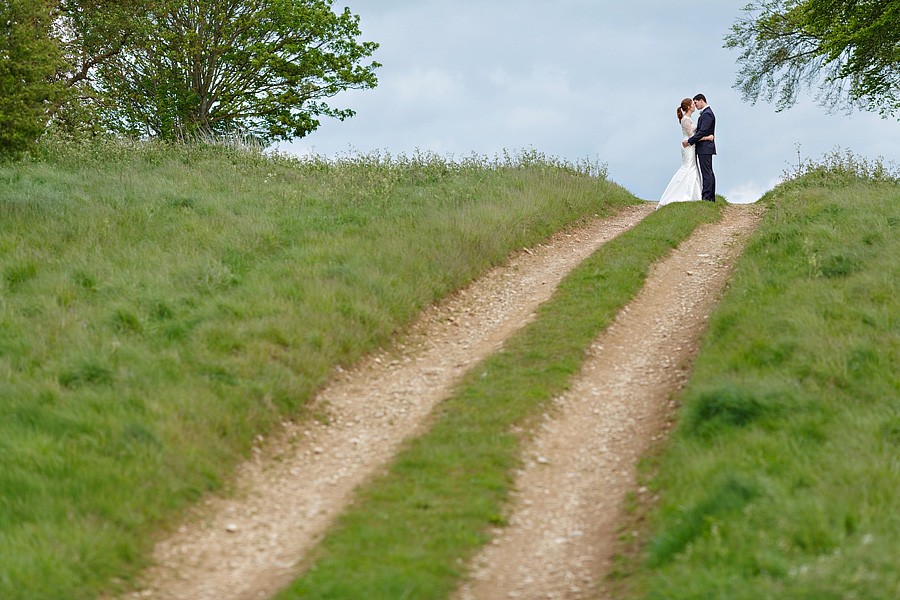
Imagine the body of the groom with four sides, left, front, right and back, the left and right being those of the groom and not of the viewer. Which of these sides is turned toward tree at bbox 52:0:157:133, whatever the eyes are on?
front

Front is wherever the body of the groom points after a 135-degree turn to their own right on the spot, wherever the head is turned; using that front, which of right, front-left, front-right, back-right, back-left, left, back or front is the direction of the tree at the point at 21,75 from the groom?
back

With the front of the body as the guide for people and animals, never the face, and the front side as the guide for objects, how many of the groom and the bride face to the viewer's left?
1

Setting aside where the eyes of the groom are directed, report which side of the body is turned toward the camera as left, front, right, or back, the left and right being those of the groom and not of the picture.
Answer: left

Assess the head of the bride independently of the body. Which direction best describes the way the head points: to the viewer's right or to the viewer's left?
to the viewer's right

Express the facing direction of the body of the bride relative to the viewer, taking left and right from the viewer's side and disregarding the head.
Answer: facing to the right of the viewer

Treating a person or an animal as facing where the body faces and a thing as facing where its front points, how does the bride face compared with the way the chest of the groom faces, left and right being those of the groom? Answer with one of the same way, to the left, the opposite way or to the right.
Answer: the opposite way

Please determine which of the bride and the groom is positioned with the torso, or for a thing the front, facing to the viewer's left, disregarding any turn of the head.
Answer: the groom
